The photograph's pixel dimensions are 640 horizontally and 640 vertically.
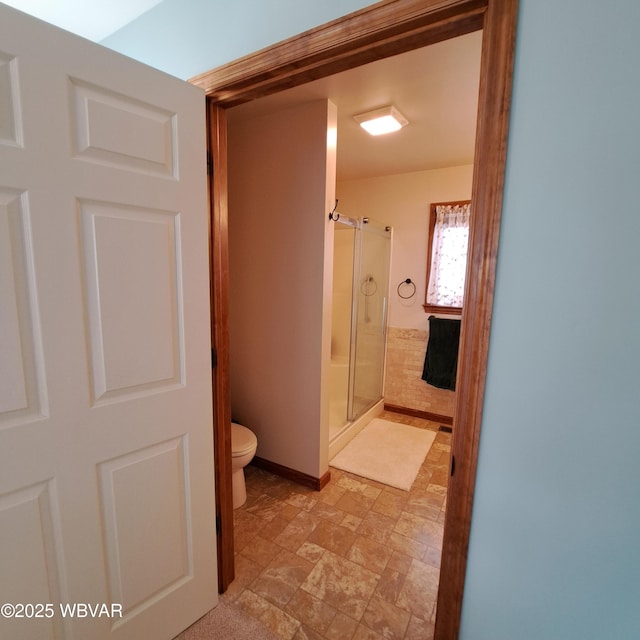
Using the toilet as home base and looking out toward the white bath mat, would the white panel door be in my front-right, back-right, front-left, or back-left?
back-right

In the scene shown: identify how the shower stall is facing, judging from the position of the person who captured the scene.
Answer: facing the viewer and to the right of the viewer

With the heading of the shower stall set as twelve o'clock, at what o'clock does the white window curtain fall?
The white window curtain is roughly at 10 o'clock from the shower stall.

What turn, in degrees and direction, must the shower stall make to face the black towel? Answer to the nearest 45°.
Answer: approximately 45° to its left

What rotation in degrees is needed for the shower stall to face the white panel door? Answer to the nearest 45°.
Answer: approximately 45° to its right

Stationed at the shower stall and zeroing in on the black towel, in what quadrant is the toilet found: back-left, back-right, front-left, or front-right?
back-right

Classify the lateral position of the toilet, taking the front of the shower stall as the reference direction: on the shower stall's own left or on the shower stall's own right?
on the shower stall's own right
